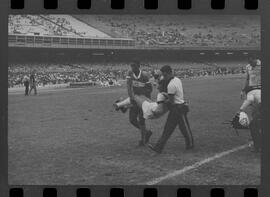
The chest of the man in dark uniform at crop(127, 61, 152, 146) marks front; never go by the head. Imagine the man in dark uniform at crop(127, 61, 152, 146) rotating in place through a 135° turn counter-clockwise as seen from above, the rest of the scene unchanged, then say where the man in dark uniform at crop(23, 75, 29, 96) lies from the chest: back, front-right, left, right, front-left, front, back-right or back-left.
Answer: back-left

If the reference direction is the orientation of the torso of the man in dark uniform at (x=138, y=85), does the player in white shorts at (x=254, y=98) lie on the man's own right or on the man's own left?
on the man's own left

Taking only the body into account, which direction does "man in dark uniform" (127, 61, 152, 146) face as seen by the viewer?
toward the camera
